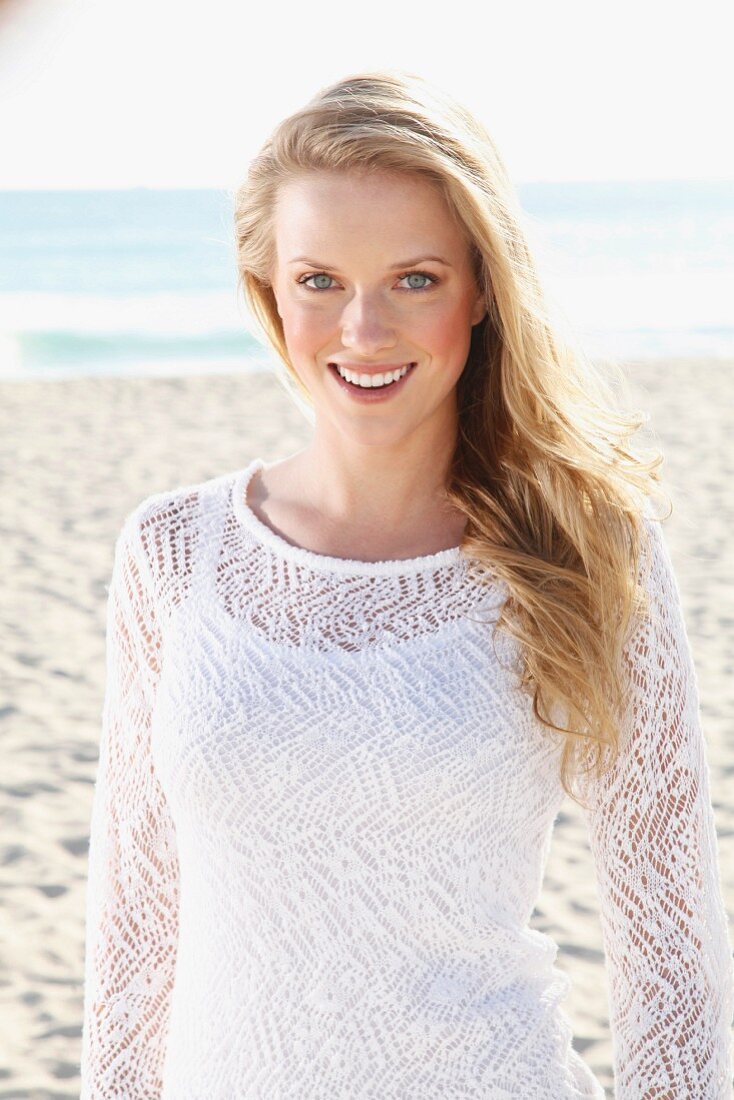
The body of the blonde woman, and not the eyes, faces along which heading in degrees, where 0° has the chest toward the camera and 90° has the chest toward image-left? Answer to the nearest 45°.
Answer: approximately 0°
